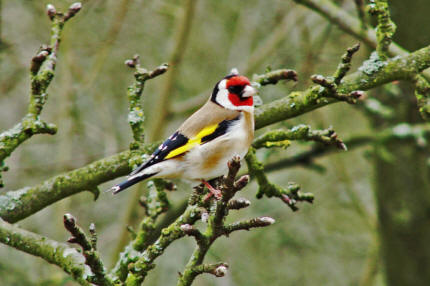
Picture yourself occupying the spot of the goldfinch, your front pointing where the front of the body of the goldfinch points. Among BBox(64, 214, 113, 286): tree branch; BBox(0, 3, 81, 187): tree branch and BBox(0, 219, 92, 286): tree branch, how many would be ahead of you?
0

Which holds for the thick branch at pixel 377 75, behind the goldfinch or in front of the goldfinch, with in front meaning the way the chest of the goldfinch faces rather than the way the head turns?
in front

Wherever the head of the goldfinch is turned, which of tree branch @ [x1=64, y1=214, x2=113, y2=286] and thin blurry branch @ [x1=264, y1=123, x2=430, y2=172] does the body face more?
the thin blurry branch

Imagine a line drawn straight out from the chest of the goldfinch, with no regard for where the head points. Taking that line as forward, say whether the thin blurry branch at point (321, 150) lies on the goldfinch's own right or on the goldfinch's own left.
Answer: on the goldfinch's own left

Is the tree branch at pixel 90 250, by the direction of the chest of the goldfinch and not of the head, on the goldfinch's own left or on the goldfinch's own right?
on the goldfinch's own right

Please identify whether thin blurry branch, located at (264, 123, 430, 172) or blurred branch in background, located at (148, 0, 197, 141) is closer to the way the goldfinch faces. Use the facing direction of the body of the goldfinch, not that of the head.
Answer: the thin blurry branch

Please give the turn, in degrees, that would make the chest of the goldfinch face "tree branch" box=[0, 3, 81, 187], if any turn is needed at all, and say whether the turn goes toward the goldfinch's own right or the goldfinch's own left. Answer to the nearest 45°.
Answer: approximately 180°

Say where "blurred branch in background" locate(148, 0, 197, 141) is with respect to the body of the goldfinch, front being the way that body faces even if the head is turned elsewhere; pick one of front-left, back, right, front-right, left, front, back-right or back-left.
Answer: left

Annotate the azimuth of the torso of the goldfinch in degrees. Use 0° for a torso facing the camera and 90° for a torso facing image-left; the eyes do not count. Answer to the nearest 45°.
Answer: approximately 270°

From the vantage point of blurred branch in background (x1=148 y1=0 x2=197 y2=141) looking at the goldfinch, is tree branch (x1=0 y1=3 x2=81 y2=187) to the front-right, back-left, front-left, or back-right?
front-right
